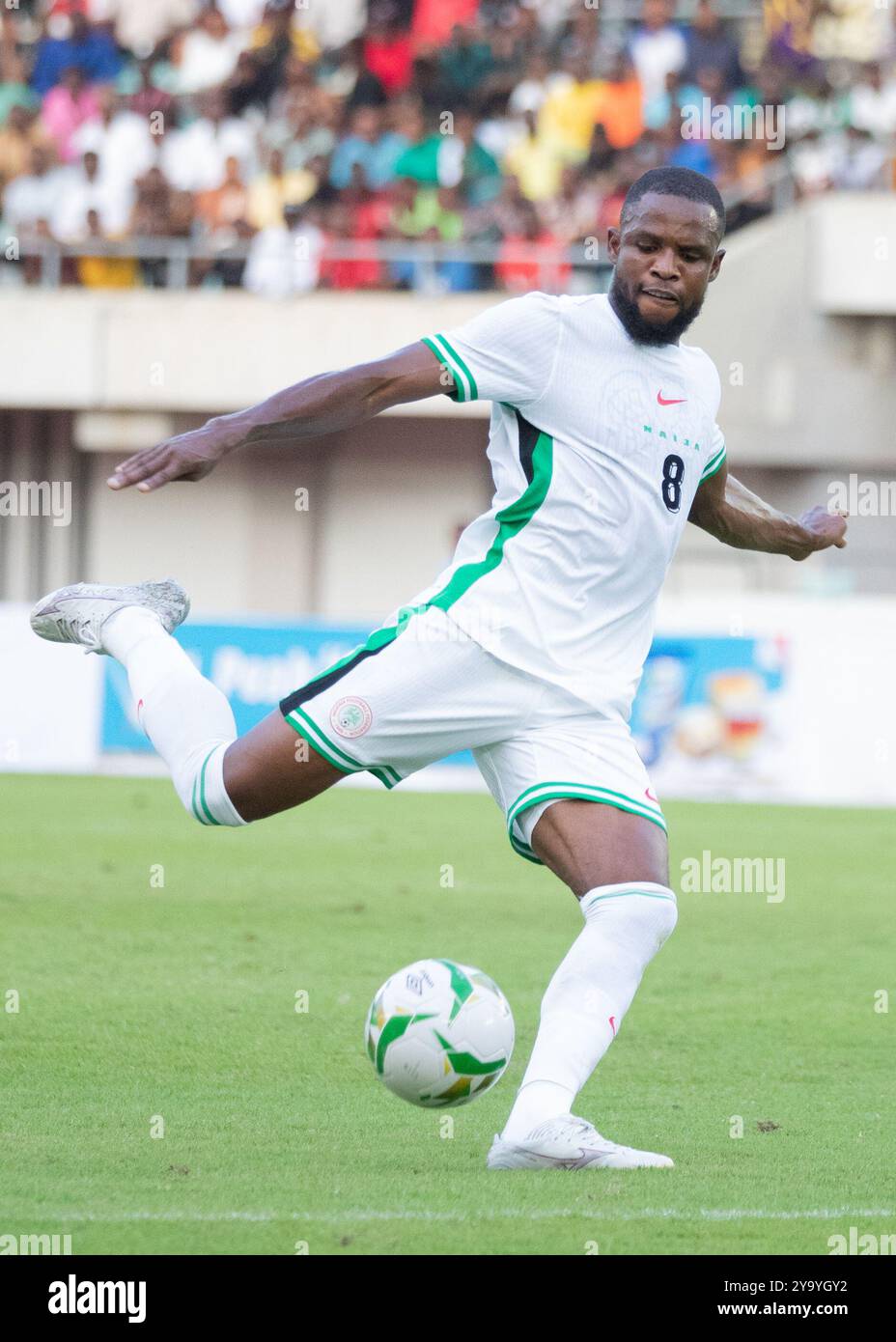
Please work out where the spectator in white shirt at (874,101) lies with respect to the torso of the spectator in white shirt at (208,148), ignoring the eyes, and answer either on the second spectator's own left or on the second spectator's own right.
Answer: on the second spectator's own left

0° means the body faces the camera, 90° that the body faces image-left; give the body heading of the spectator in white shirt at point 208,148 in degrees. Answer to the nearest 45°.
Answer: approximately 0°

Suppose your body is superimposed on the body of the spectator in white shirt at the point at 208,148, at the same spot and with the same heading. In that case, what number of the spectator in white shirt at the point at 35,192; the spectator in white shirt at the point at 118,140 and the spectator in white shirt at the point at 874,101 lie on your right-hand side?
2

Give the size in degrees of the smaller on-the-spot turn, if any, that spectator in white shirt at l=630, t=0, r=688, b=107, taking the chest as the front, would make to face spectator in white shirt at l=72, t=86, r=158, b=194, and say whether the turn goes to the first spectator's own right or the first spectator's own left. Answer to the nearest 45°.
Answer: approximately 90° to the first spectator's own right
